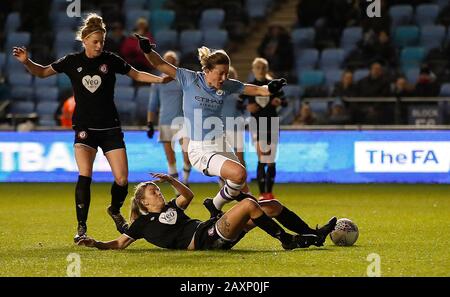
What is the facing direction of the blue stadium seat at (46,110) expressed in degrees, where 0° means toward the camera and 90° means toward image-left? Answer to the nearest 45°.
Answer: approximately 0°

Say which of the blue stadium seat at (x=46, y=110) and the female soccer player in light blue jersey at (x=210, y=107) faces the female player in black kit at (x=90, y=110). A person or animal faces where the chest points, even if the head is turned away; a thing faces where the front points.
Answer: the blue stadium seat

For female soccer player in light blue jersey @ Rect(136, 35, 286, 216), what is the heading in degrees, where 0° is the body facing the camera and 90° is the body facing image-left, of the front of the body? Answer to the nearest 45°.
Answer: approximately 315°

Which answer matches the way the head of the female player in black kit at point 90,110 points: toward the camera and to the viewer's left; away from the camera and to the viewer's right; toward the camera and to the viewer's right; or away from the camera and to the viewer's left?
toward the camera and to the viewer's right

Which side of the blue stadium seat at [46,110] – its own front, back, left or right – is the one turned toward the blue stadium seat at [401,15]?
left
